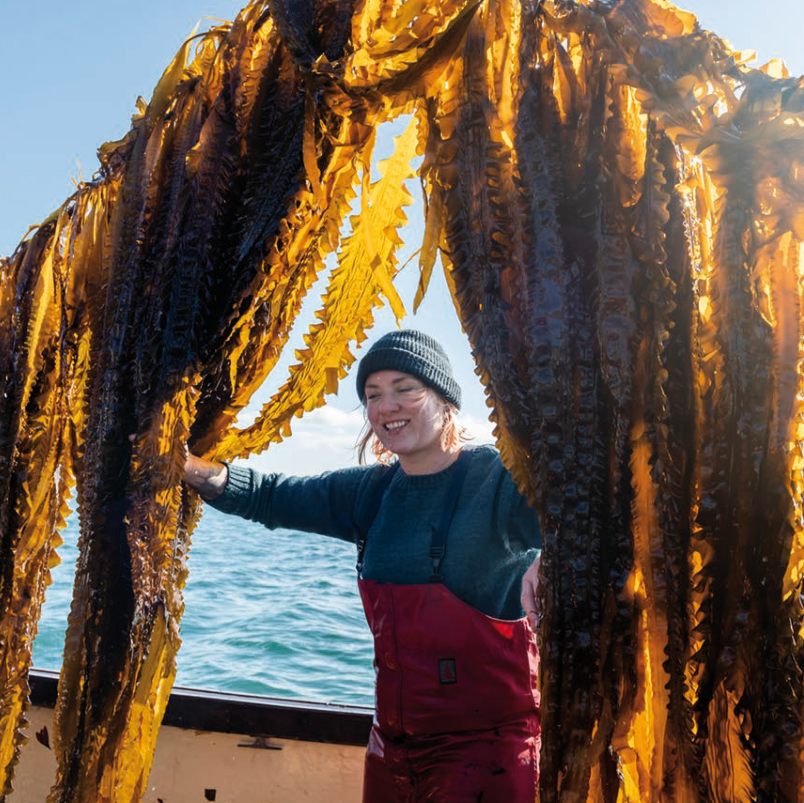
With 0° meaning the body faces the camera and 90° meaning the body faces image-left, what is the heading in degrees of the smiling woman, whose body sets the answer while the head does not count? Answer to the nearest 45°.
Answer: approximately 45°

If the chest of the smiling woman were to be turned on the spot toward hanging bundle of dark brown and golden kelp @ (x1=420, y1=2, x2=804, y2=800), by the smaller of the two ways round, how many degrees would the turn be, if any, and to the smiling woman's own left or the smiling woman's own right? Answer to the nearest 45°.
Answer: approximately 45° to the smiling woman's own left

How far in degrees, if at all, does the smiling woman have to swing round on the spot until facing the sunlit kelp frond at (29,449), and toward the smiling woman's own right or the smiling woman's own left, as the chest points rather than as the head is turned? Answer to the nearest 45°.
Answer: approximately 45° to the smiling woman's own right
